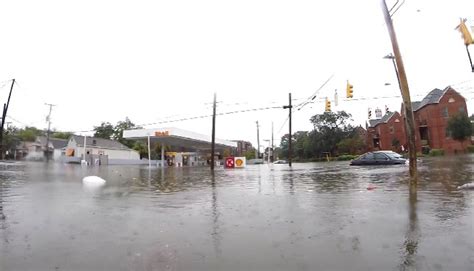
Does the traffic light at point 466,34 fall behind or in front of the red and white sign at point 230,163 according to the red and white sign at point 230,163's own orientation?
in front

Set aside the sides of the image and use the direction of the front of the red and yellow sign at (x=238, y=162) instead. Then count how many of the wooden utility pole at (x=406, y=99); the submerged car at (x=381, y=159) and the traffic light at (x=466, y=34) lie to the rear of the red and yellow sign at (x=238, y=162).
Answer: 0

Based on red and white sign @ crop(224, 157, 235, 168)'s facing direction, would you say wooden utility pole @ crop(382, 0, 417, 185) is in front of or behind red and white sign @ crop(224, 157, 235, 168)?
in front

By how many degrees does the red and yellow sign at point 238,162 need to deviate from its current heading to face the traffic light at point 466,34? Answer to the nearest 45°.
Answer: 0° — it already faces it

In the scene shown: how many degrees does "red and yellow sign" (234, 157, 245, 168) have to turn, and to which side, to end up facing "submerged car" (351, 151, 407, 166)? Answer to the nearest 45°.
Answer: approximately 45° to its left

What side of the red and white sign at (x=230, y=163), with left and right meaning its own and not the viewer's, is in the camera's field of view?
front

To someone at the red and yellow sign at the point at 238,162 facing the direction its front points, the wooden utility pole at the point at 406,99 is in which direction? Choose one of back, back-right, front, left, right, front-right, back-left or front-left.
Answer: front

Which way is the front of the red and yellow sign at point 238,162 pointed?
toward the camera

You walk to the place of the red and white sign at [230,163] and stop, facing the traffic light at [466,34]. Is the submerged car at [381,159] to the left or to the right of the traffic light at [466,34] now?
left
